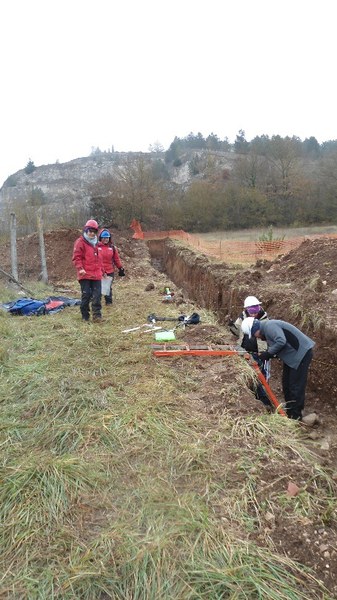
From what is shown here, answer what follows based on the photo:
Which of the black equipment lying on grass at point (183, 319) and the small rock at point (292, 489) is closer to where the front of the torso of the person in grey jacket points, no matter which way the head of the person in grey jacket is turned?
the black equipment lying on grass

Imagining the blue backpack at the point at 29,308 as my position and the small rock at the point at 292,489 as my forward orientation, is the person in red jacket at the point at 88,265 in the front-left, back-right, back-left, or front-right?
front-left

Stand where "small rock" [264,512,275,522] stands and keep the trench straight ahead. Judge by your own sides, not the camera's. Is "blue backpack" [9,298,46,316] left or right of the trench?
left

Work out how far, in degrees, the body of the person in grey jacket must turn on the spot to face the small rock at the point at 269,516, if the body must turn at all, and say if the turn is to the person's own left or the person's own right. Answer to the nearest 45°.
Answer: approximately 90° to the person's own left

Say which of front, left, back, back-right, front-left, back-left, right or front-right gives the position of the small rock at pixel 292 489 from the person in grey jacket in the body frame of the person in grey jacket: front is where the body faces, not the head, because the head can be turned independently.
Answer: left

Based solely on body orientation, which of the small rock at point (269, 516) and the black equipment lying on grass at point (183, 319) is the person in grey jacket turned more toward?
the black equipment lying on grass

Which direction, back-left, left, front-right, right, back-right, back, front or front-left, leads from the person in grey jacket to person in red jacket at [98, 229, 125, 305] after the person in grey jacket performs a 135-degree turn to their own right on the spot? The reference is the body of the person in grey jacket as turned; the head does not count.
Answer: left

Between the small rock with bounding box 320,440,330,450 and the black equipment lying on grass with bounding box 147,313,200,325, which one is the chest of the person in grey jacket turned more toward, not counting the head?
the black equipment lying on grass

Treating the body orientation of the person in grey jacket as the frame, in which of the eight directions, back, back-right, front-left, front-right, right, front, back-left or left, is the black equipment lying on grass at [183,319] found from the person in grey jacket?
front-right

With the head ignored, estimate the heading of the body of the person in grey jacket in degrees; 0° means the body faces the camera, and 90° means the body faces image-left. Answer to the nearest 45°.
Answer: approximately 90°
